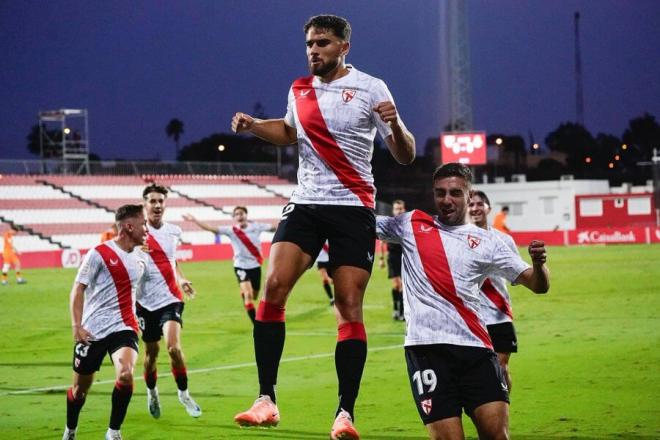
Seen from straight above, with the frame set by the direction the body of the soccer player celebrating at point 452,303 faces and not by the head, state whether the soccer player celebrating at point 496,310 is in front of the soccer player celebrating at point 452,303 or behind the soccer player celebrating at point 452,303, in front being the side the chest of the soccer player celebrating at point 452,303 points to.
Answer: behind

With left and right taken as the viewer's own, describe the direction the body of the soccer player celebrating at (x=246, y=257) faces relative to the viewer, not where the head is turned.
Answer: facing the viewer

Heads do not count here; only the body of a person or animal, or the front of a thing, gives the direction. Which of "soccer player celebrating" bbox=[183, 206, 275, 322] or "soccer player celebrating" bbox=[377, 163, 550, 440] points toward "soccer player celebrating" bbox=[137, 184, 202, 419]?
"soccer player celebrating" bbox=[183, 206, 275, 322]

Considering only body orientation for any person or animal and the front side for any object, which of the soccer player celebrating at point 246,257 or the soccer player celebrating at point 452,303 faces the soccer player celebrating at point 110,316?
the soccer player celebrating at point 246,257

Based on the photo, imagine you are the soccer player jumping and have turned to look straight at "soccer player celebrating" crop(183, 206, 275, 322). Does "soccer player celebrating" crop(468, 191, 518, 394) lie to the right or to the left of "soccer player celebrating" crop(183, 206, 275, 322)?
right

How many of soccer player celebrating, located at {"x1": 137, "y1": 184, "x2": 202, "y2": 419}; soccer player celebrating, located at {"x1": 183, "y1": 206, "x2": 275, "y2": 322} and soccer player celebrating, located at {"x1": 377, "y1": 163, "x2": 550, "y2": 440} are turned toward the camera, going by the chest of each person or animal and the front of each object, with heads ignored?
3

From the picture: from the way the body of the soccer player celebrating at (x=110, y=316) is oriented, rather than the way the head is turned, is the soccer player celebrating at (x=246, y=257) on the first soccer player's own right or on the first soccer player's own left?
on the first soccer player's own left

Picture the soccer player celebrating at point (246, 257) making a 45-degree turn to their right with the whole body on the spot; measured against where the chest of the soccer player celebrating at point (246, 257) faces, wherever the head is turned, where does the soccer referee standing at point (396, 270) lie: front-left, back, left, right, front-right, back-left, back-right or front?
back-left

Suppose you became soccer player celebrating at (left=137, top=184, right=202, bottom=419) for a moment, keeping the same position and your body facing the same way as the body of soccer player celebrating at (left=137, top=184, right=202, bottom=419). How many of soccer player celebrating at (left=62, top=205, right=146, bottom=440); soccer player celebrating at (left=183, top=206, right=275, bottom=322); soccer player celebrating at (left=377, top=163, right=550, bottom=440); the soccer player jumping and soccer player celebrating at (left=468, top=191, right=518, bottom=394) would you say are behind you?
1

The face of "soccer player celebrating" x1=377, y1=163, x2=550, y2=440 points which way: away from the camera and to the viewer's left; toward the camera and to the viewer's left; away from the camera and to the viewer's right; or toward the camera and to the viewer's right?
toward the camera and to the viewer's left

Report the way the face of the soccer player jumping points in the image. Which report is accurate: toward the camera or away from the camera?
toward the camera

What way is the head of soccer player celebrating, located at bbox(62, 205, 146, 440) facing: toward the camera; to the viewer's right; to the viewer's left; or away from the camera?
to the viewer's right

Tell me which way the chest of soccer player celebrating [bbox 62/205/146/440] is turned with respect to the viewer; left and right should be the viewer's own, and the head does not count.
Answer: facing the viewer and to the right of the viewer

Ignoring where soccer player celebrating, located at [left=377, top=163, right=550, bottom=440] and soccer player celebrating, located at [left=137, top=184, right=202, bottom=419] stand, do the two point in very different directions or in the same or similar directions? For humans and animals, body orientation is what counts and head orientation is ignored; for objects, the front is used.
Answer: same or similar directions

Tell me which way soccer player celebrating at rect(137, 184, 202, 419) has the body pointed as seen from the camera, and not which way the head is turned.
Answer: toward the camera
